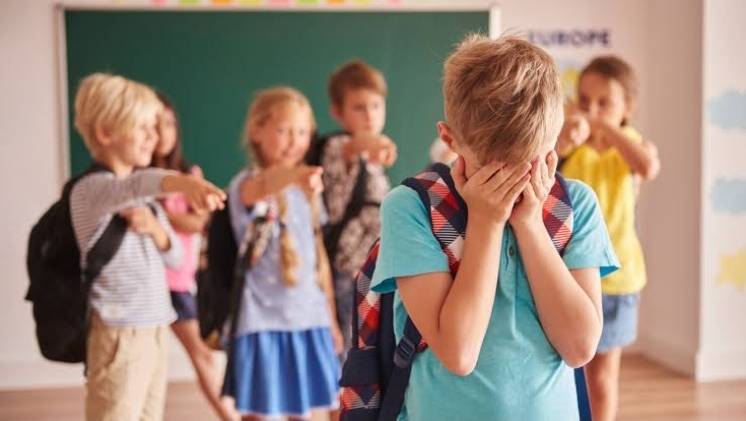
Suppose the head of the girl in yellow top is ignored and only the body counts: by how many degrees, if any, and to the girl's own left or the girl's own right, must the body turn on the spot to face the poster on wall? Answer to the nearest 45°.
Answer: approximately 135° to the girl's own right

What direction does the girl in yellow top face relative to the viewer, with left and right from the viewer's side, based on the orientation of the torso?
facing the viewer and to the left of the viewer

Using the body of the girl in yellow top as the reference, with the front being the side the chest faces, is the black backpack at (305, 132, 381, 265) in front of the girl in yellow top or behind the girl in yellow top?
in front

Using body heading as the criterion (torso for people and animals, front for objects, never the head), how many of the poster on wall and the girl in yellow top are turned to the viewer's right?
0

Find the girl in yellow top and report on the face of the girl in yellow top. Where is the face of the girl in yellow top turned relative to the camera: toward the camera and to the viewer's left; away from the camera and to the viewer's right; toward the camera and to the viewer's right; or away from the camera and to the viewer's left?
toward the camera and to the viewer's left

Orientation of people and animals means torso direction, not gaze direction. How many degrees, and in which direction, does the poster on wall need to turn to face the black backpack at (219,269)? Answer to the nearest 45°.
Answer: approximately 45° to its right

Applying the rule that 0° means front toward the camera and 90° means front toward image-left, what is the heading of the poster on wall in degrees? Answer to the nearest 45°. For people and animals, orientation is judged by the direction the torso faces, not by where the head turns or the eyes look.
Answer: approximately 0°

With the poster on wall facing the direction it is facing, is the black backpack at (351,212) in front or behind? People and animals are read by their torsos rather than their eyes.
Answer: in front
